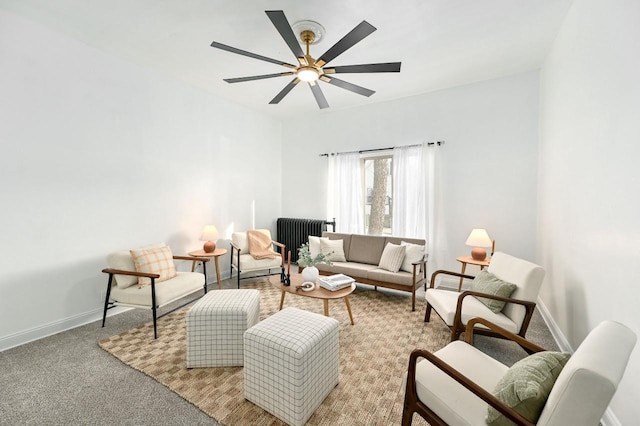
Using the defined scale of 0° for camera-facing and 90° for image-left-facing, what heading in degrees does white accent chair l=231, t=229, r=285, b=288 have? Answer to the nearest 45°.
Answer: approximately 315°

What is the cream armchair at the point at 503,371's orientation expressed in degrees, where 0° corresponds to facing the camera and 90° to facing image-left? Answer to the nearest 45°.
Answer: approximately 135°

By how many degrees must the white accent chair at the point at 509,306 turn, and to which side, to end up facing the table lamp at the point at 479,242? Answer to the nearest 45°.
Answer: approximately 135° to its right

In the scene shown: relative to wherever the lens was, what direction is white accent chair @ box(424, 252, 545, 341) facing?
facing the viewer and to the left of the viewer

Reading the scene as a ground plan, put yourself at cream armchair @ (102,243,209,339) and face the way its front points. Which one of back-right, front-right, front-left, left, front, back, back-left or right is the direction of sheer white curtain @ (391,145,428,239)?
front-left

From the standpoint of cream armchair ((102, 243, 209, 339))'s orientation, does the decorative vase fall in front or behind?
in front

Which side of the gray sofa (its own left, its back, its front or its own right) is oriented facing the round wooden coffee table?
front

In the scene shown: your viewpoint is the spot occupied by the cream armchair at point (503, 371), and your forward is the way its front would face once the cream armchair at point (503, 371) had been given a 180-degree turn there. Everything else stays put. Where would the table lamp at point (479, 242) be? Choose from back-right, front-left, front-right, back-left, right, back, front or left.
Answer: back-left

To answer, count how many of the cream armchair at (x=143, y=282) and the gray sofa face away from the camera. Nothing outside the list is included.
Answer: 0
